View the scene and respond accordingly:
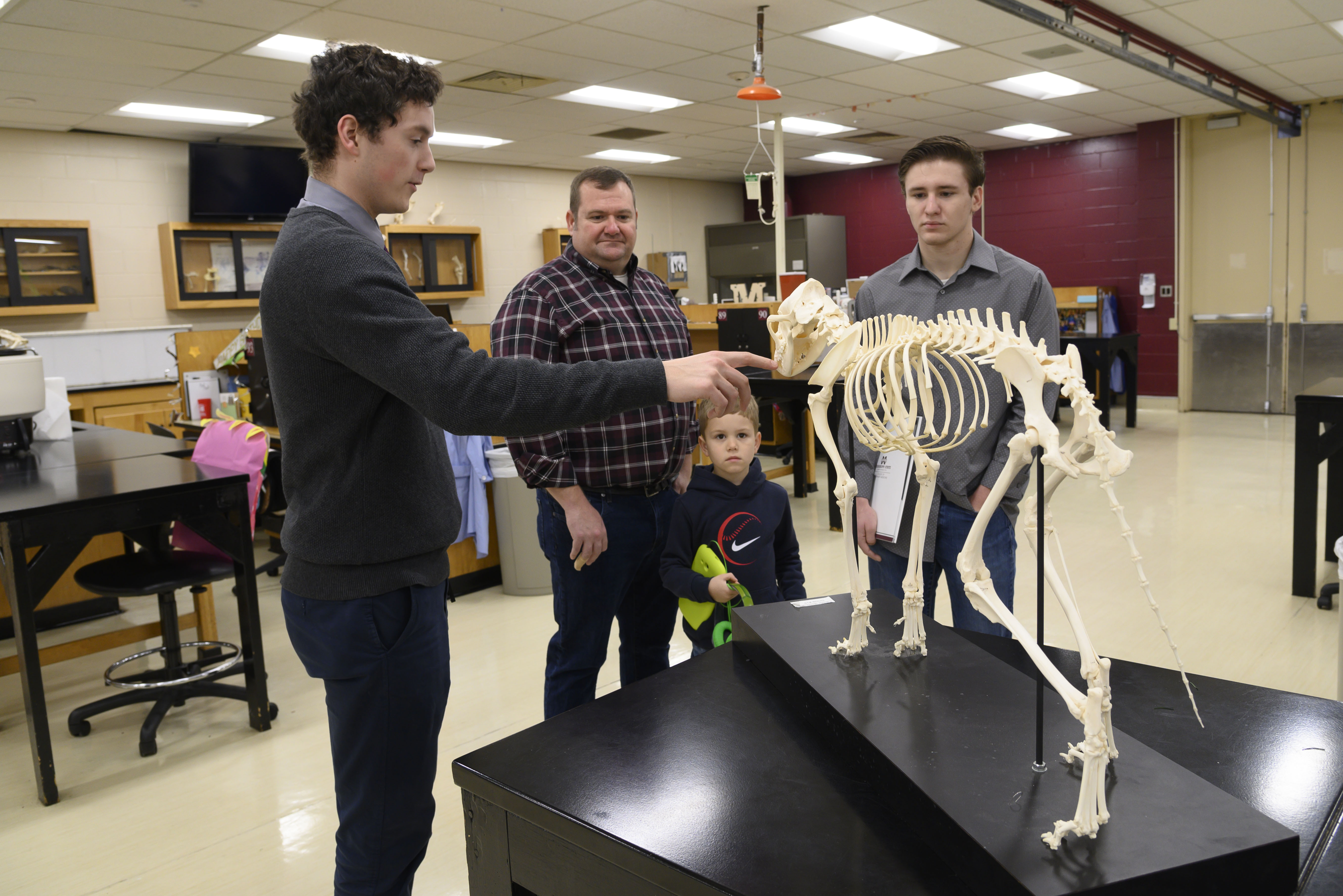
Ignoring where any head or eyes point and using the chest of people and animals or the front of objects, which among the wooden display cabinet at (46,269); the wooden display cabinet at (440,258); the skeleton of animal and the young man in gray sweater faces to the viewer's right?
the young man in gray sweater

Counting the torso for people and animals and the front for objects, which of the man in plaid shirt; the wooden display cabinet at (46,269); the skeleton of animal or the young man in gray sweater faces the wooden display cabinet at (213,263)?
the skeleton of animal

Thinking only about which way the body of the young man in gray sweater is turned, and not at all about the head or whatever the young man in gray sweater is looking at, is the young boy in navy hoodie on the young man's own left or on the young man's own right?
on the young man's own left

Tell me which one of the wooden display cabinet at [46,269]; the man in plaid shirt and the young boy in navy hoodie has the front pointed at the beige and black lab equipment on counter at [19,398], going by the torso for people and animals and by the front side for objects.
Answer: the wooden display cabinet

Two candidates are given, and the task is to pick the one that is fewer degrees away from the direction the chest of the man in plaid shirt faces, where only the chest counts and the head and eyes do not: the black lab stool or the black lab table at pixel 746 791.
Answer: the black lab table

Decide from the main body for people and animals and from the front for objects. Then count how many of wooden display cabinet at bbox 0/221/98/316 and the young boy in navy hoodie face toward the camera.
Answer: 2

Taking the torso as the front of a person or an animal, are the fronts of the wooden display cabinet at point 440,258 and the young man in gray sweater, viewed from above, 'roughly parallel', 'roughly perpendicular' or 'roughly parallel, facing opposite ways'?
roughly perpendicular

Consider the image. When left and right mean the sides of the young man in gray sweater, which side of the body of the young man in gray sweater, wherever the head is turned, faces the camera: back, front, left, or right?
right

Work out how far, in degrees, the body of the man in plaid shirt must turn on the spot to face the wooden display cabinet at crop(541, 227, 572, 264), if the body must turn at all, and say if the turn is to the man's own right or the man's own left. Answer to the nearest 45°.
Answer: approximately 135° to the man's own left
